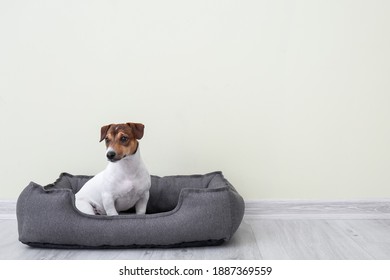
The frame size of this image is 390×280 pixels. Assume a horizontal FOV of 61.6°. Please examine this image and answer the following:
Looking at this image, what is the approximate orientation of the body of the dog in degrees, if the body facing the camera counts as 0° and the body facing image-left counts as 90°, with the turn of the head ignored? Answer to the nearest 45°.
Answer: approximately 315°
